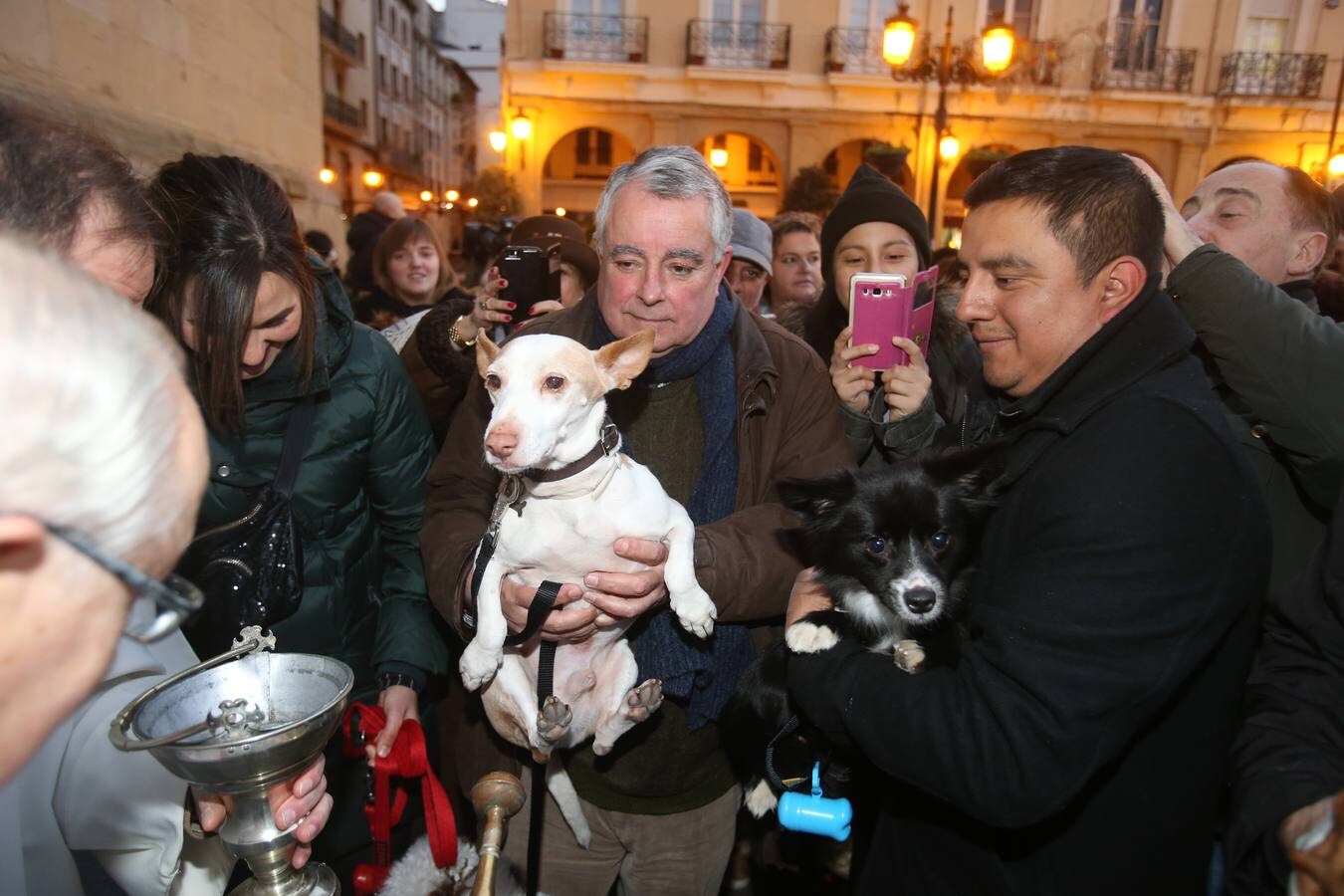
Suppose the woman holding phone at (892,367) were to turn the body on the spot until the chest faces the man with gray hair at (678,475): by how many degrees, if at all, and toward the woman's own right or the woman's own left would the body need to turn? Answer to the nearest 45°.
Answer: approximately 45° to the woman's own right

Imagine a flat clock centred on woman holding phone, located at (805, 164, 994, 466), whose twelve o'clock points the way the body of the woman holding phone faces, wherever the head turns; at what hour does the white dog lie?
The white dog is roughly at 1 o'clock from the woman holding phone.

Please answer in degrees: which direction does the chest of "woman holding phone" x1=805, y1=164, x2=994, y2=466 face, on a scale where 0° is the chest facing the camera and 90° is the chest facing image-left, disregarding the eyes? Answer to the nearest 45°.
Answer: approximately 0°

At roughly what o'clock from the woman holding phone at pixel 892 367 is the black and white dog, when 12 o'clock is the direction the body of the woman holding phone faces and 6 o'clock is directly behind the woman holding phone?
The black and white dog is roughly at 12 o'clock from the woman holding phone.
